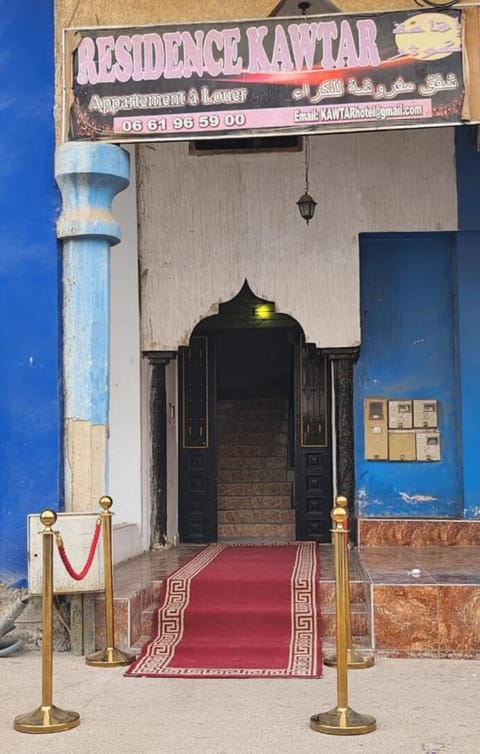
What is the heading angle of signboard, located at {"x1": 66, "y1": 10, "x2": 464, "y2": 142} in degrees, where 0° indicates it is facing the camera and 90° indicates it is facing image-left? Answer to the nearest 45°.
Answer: approximately 0°

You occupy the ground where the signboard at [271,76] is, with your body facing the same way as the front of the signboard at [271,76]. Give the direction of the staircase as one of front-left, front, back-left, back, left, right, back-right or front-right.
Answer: back

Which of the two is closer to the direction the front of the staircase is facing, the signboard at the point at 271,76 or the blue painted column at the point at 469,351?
the signboard

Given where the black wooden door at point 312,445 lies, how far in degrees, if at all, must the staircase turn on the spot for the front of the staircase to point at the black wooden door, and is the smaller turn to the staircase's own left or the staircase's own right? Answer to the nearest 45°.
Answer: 0° — it already faces it

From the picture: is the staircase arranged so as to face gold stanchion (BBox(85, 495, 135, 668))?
yes

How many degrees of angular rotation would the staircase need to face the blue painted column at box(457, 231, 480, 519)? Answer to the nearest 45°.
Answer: approximately 45° to its left

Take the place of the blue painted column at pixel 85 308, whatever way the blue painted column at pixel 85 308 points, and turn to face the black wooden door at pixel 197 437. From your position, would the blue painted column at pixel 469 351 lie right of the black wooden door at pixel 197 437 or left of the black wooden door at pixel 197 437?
right

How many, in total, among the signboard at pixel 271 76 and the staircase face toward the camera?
2
